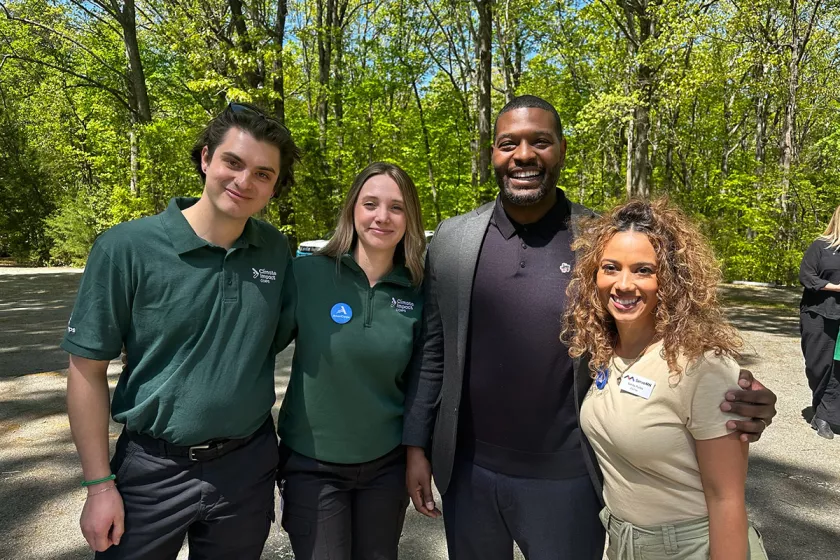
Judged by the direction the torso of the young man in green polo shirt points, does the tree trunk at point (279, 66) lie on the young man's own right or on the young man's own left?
on the young man's own left

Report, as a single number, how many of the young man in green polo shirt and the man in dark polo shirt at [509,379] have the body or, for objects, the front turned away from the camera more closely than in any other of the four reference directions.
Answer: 0

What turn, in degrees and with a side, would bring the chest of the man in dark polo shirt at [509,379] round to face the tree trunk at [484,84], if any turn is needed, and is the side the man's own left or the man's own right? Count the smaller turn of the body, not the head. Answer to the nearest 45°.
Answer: approximately 180°

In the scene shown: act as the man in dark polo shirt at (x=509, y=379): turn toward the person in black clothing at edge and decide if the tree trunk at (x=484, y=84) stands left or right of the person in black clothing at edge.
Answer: left

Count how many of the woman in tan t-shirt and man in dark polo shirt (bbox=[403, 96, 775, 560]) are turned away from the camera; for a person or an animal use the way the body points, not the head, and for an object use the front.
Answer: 0

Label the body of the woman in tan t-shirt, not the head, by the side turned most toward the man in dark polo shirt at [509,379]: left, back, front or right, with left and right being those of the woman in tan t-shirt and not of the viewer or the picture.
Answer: right

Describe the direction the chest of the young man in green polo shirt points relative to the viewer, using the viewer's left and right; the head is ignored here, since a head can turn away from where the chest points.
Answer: facing the viewer and to the right of the viewer

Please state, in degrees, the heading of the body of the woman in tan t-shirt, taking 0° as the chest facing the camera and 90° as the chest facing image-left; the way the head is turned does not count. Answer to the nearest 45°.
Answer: approximately 45°
